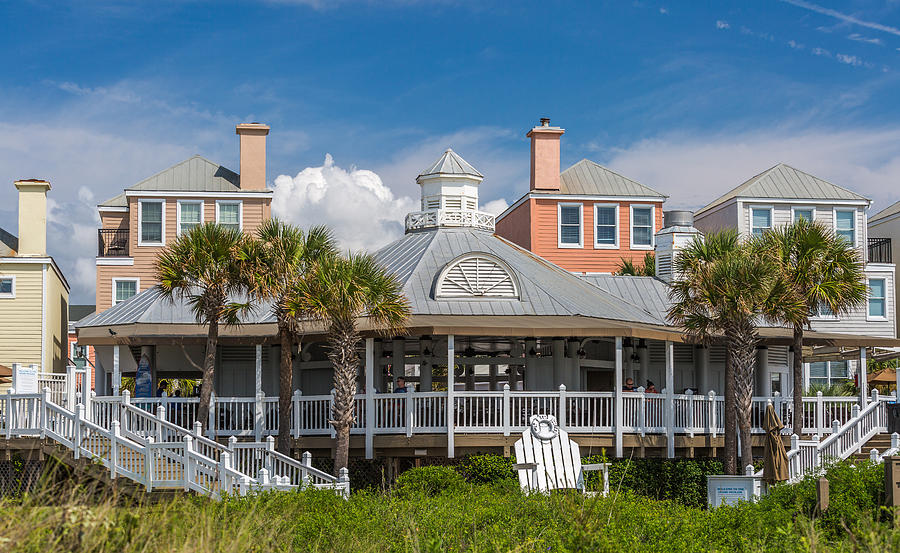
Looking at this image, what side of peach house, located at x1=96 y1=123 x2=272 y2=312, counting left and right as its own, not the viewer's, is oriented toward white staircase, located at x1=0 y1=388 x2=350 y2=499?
front

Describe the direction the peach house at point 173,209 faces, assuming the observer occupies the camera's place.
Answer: facing the viewer

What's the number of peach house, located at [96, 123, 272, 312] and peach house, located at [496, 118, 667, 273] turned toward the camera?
2

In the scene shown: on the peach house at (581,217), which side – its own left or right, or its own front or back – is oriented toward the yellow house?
right

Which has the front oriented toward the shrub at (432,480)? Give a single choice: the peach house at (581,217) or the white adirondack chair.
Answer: the peach house

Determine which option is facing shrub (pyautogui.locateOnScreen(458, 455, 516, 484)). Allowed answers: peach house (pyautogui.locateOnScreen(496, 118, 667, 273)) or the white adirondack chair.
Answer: the peach house

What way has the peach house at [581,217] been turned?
toward the camera

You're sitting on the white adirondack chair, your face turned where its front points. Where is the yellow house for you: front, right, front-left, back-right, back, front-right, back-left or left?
back
